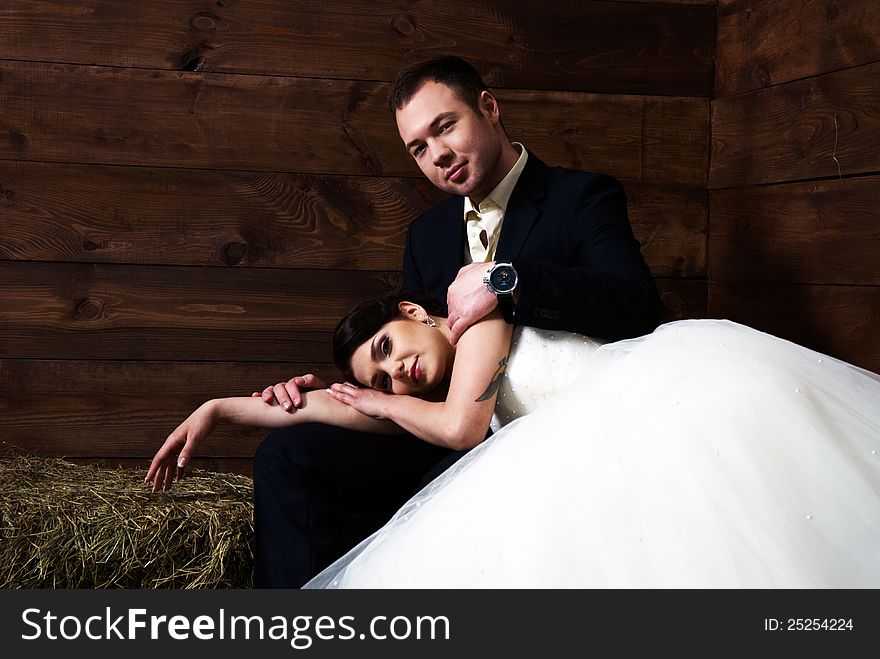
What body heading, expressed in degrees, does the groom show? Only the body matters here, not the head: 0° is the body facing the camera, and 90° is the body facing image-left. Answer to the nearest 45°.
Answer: approximately 45°
